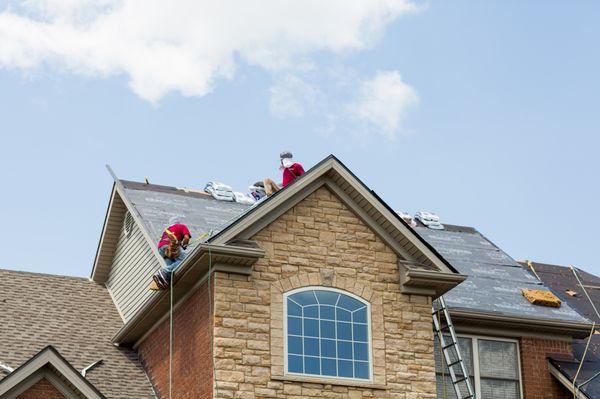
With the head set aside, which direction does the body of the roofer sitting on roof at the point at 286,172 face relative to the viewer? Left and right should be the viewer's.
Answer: facing to the left of the viewer

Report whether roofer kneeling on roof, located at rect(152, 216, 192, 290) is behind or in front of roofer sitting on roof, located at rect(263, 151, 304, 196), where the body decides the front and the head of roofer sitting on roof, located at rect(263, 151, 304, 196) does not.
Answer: in front

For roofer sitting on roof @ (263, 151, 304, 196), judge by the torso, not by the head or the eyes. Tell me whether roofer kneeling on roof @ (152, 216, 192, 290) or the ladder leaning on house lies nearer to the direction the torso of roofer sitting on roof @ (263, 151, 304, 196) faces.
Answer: the roofer kneeling on roof

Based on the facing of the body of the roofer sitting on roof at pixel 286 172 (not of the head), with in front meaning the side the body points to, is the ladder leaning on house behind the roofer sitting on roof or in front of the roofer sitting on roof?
behind
